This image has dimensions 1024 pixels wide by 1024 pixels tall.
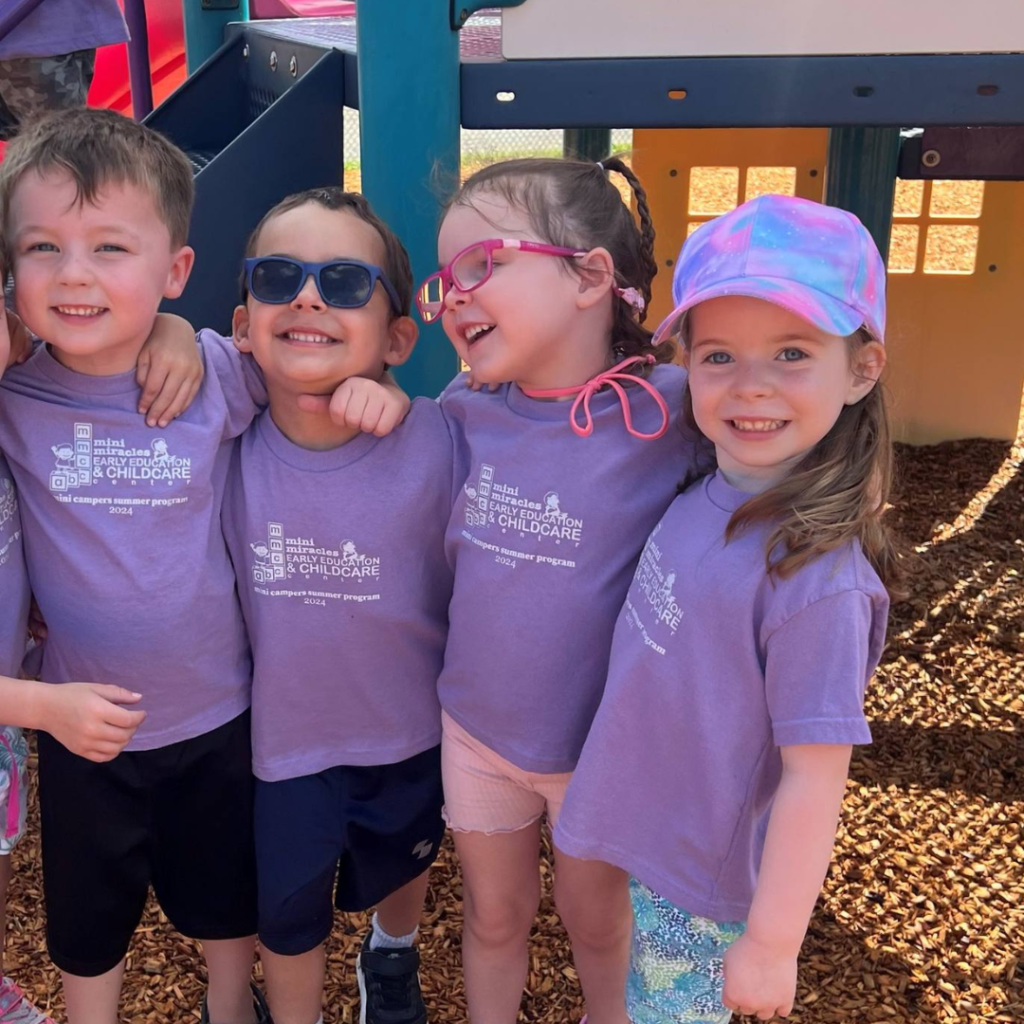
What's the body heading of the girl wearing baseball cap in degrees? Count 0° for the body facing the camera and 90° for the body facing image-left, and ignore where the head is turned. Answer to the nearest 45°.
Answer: approximately 45°

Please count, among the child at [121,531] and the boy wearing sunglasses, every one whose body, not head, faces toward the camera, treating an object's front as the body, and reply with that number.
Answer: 2

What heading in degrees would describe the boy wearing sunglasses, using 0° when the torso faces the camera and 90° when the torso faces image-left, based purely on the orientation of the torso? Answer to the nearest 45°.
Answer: approximately 0°

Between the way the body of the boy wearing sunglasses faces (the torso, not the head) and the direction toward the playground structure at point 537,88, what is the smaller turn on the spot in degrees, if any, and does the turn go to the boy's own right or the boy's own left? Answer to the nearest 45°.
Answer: approximately 135° to the boy's own left
